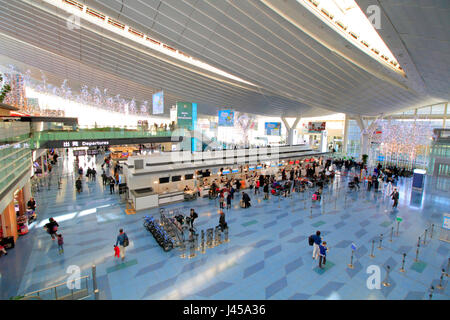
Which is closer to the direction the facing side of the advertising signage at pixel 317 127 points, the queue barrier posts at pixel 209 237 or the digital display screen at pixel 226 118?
the queue barrier posts

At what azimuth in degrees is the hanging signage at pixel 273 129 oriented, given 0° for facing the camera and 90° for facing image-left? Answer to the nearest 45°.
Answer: approximately 0°

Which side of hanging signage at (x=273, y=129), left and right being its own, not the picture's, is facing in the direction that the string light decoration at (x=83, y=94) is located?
right

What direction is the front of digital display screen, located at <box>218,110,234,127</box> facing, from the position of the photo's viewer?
facing the viewer

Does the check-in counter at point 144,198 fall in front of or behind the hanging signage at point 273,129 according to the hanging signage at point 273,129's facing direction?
in front

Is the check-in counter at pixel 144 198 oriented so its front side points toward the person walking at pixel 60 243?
no

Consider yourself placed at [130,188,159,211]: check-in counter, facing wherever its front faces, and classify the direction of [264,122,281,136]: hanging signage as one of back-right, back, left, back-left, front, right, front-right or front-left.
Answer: left

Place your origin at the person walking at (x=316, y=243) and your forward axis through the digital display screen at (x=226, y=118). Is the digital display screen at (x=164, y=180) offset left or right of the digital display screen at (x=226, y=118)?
left

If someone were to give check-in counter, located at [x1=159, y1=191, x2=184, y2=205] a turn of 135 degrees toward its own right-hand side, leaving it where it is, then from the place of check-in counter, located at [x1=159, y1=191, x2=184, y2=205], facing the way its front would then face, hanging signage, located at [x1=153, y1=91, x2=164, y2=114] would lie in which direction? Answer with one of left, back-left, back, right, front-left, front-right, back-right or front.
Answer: right

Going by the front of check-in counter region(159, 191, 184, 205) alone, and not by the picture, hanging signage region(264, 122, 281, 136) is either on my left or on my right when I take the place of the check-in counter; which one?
on my left

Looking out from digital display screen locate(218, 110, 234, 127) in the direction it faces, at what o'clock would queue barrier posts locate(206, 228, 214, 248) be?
The queue barrier posts is roughly at 12 o'clock from the digital display screen.

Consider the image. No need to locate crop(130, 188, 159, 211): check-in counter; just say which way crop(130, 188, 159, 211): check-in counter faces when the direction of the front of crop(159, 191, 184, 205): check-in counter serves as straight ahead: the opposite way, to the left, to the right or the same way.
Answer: the same way

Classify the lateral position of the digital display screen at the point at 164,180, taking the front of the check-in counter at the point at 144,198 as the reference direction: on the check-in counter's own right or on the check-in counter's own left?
on the check-in counter's own left

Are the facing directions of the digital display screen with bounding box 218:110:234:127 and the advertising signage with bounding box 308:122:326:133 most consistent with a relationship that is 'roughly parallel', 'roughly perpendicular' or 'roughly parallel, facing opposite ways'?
roughly parallel

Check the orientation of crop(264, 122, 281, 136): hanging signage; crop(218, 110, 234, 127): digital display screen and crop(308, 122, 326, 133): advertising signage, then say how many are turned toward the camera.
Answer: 3

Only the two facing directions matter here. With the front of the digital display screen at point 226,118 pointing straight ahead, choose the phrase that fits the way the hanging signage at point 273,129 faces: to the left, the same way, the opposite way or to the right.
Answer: the same way

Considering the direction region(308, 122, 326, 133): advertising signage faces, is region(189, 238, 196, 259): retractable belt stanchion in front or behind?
in front

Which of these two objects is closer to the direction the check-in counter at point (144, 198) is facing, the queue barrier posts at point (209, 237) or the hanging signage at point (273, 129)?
the queue barrier posts

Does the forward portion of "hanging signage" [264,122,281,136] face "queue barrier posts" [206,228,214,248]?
yes

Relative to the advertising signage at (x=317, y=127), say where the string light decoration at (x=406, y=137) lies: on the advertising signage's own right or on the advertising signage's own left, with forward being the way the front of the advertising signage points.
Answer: on the advertising signage's own left
